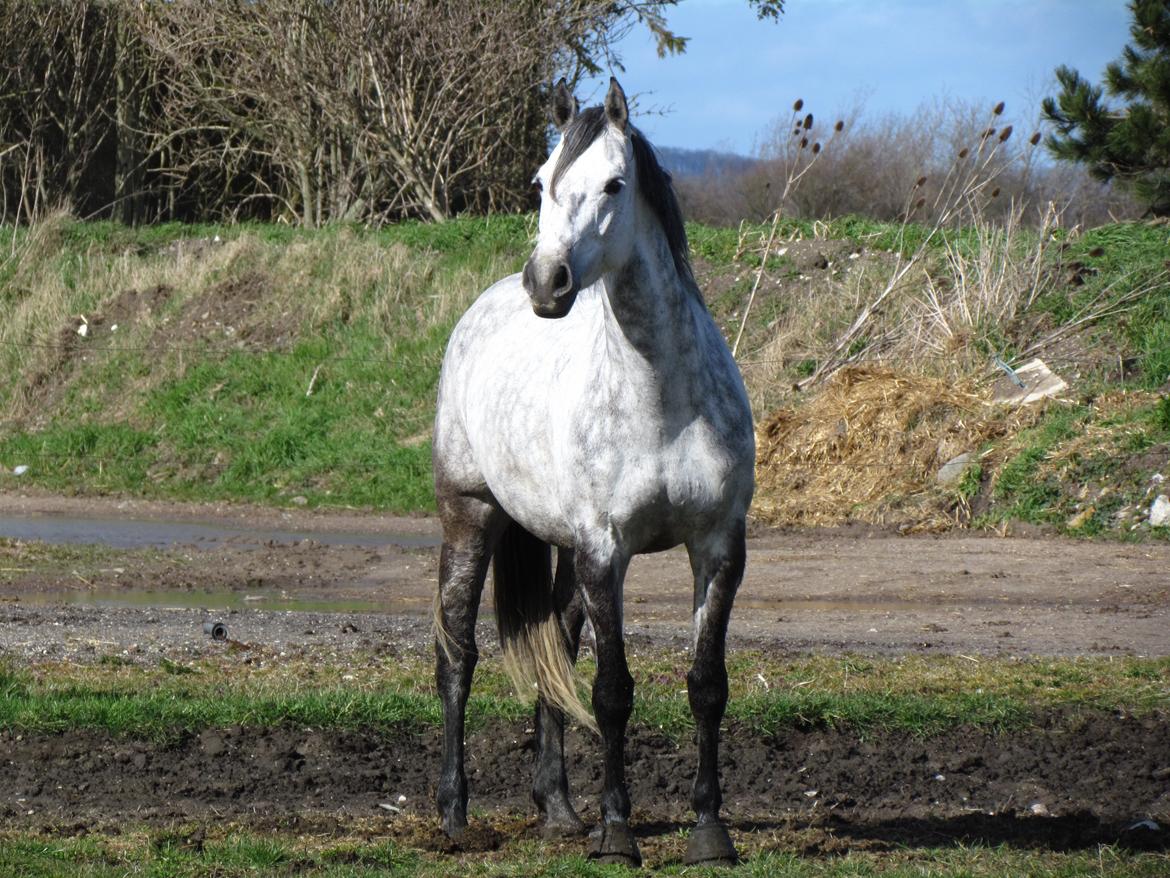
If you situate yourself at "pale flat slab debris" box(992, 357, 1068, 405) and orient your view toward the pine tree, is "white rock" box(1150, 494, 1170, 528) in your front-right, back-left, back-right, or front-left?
back-right

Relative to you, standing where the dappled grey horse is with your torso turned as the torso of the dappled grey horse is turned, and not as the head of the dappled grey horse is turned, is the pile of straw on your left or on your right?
on your left

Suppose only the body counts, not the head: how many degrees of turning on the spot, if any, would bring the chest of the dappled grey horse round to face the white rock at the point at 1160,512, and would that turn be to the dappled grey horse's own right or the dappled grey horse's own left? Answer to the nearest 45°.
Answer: approximately 90° to the dappled grey horse's own left

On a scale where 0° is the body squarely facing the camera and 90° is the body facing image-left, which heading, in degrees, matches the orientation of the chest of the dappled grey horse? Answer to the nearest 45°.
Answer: approximately 315°

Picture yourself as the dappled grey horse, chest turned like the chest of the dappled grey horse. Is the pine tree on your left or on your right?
on your left

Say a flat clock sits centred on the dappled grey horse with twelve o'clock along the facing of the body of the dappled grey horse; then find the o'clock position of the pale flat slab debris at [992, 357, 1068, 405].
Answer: The pale flat slab debris is roughly at 8 o'clock from the dappled grey horse.
